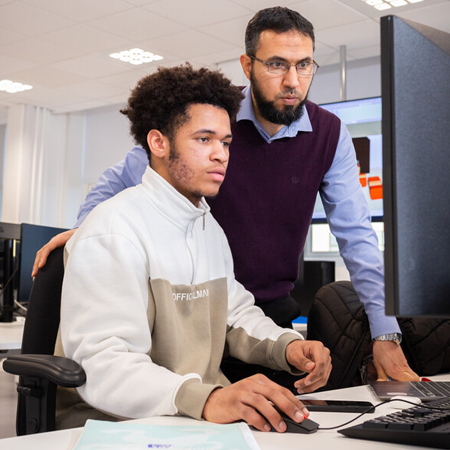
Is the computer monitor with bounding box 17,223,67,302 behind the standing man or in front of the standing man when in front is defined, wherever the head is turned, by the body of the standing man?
behind

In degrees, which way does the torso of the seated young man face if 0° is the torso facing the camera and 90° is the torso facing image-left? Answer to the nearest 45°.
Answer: approximately 315°

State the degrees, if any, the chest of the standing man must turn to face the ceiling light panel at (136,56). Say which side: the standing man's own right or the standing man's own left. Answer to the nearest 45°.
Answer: approximately 180°

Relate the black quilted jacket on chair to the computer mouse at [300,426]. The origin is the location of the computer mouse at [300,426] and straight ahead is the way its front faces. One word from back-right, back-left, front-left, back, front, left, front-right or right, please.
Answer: left

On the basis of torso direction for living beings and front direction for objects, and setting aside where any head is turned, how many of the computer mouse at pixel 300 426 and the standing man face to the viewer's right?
1

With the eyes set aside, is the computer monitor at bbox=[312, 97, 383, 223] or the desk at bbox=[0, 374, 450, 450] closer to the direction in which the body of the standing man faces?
the desk

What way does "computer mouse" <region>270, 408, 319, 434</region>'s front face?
to the viewer's right

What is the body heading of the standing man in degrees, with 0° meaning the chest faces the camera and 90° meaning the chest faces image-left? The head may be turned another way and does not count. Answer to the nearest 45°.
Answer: approximately 0°

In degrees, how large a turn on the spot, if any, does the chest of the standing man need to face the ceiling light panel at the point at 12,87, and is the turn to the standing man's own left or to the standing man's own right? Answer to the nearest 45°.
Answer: approximately 135° to the standing man's own right

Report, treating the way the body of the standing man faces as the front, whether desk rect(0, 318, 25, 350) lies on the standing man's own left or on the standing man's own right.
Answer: on the standing man's own right

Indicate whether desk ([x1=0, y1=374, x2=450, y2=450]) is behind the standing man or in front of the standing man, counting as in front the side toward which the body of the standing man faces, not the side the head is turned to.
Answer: in front

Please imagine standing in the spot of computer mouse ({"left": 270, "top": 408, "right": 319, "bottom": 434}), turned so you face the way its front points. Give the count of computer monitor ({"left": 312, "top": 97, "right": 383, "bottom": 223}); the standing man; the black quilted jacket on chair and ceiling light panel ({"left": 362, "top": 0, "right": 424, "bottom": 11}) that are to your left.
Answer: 4
